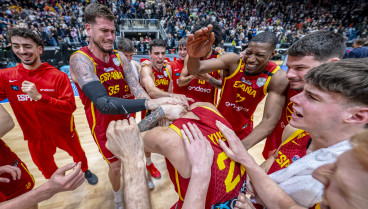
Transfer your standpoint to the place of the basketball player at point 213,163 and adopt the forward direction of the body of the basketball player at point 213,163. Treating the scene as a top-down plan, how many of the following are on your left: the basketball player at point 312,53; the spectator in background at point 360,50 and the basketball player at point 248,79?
0

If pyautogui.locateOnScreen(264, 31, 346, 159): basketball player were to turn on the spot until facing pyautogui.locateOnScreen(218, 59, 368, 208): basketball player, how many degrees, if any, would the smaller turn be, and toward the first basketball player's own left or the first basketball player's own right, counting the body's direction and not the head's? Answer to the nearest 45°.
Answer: approximately 45° to the first basketball player's own left

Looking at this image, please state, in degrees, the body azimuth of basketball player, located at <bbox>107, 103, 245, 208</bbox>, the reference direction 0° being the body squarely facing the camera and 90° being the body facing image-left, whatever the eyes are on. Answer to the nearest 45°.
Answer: approximately 135°

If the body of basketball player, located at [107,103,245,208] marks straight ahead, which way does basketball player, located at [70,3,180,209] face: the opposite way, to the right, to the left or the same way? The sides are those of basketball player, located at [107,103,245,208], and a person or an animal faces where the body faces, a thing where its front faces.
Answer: the opposite way

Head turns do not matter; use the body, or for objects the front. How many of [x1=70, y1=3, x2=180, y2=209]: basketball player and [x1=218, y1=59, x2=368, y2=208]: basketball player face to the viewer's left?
1

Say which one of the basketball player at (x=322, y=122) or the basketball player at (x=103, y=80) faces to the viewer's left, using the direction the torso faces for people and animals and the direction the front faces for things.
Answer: the basketball player at (x=322, y=122)

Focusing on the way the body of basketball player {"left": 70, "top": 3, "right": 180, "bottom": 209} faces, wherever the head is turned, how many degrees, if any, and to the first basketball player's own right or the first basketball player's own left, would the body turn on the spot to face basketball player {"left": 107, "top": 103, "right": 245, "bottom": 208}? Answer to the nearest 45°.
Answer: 0° — they already face them

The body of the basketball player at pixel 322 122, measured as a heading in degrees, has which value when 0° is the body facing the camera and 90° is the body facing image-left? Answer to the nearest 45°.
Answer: approximately 90°

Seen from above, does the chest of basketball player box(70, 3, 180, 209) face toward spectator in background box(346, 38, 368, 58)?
no

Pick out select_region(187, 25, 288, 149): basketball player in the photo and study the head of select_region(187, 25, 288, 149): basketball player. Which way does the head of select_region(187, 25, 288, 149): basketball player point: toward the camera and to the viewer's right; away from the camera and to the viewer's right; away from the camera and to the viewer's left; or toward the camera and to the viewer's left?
toward the camera and to the viewer's left

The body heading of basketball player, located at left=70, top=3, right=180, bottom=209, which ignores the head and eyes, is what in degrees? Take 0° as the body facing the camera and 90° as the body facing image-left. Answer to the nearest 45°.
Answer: approximately 315°

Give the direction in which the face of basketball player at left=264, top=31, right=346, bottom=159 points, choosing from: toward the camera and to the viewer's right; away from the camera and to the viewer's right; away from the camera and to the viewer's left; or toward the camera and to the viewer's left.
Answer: toward the camera and to the viewer's left

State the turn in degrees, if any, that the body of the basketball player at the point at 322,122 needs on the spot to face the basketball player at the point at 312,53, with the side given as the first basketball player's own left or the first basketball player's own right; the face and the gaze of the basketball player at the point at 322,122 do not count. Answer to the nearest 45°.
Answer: approximately 90° to the first basketball player's own right

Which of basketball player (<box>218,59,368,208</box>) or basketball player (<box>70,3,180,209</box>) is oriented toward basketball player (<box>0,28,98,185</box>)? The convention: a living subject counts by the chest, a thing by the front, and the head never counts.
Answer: basketball player (<box>218,59,368,208</box>)

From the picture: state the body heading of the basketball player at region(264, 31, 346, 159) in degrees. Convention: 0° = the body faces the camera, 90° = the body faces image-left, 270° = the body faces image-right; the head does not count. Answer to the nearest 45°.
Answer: approximately 45°

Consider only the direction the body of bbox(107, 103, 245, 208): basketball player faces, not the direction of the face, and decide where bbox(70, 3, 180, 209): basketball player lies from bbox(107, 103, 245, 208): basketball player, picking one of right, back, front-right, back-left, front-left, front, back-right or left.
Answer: front
